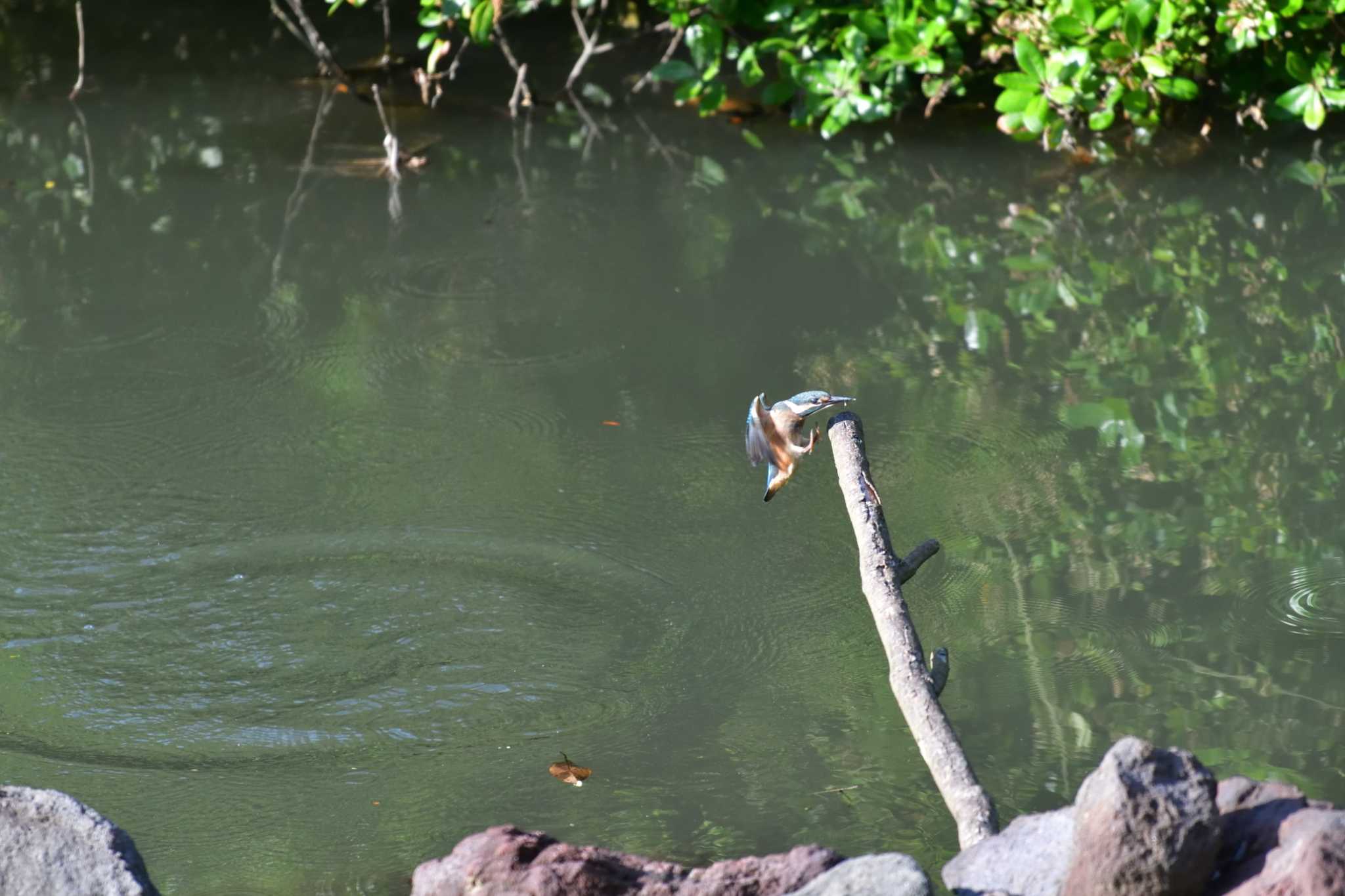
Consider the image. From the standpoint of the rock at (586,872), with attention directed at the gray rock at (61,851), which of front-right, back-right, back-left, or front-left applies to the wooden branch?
back-right

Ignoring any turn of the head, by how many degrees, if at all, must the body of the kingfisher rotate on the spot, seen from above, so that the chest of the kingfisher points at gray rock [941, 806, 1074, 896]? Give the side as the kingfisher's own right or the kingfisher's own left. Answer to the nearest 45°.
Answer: approximately 45° to the kingfisher's own right

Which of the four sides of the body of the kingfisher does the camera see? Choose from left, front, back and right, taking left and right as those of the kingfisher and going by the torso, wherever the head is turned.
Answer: right

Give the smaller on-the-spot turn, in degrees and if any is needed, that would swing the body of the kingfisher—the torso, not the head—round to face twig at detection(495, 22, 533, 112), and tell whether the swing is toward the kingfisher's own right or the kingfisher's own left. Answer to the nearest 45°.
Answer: approximately 90° to the kingfisher's own left

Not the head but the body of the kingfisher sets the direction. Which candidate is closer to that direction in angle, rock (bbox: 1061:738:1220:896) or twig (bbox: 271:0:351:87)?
the rock

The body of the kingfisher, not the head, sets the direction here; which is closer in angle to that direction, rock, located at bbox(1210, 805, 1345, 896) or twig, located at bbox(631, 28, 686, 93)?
the rock

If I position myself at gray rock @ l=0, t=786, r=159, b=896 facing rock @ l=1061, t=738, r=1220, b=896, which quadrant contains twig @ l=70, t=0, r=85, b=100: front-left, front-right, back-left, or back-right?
back-left

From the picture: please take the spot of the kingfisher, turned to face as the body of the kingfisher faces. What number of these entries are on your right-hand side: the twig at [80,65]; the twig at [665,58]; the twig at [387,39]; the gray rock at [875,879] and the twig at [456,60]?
1

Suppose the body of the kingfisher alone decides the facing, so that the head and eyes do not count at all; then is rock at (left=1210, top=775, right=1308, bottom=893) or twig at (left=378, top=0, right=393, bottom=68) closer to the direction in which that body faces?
the rock

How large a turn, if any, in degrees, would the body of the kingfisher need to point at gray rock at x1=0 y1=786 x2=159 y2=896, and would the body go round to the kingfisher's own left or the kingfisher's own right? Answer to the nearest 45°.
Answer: approximately 135° to the kingfisher's own right

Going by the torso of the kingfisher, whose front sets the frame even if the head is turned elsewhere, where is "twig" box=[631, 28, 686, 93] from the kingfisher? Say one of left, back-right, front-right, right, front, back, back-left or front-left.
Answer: left
